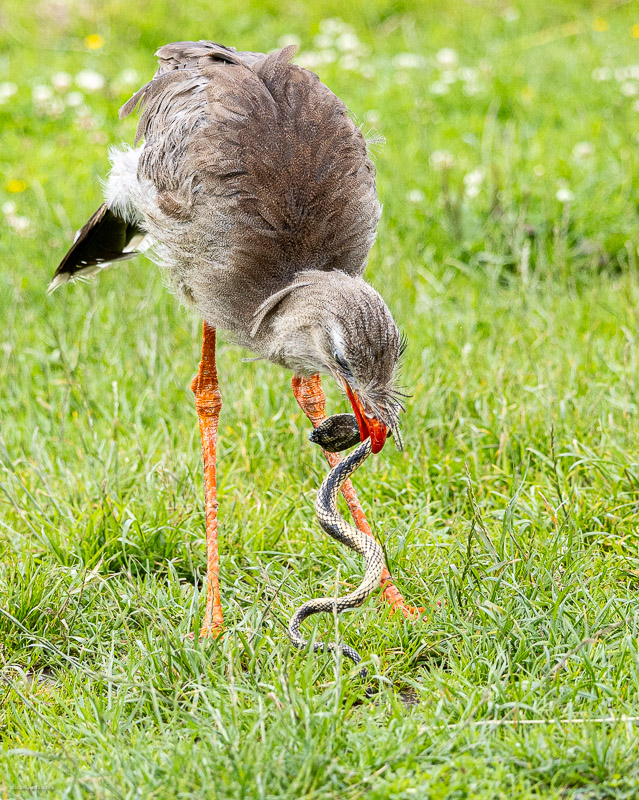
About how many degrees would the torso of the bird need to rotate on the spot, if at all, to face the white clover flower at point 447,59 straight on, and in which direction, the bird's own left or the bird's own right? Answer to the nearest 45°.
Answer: approximately 135° to the bird's own left

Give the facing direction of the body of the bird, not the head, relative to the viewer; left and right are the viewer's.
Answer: facing the viewer and to the right of the viewer

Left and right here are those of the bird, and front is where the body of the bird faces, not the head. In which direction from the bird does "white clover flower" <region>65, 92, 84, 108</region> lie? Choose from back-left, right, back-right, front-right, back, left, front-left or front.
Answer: back-left

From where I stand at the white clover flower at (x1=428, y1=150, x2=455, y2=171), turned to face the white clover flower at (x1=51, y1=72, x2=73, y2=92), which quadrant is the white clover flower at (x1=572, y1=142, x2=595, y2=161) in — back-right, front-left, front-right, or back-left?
back-right

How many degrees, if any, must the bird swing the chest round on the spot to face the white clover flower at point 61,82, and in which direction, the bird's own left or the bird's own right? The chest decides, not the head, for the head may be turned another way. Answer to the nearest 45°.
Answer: approximately 135° to the bird's own left

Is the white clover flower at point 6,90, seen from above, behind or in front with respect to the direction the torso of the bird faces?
behind

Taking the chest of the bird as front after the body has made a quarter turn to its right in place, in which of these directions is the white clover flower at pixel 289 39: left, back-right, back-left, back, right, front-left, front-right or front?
back-right

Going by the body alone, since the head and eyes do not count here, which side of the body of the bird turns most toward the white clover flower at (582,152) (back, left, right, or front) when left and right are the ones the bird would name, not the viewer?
left

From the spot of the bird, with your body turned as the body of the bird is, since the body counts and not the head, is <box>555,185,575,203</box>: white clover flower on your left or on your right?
on your left
